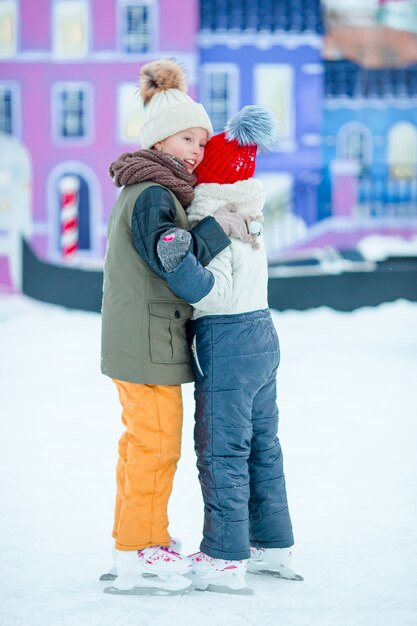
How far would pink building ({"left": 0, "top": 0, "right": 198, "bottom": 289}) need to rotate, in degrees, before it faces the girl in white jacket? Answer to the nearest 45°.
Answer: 0° — it already faces them

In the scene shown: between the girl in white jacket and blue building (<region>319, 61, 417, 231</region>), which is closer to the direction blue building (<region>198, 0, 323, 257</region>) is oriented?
the girl in white jacket

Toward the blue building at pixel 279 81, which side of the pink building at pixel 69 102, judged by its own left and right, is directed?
left

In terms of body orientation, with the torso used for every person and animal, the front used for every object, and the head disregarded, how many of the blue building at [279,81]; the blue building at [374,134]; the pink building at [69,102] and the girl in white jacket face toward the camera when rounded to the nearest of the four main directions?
3

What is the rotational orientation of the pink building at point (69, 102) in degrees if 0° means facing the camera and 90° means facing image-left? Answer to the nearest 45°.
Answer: approximately 0°

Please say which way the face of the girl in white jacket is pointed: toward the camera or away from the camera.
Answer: away from the camera

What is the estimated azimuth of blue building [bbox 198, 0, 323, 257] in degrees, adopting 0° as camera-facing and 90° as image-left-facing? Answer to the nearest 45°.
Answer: approximately 0°

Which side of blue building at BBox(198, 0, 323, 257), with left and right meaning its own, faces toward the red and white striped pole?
right

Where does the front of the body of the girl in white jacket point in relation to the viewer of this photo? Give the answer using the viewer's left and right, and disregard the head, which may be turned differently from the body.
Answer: facing away from the viewer and to the left of the viewer
